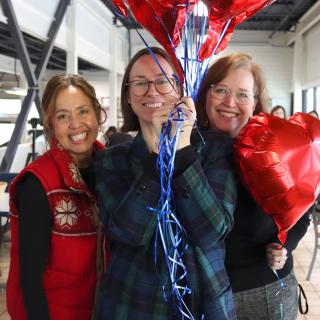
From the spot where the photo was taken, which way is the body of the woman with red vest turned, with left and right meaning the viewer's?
facing the viewer and to the right of the viewer

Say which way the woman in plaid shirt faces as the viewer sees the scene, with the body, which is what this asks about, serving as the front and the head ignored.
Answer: toward the camera

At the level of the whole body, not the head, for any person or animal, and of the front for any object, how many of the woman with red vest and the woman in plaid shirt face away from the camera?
0

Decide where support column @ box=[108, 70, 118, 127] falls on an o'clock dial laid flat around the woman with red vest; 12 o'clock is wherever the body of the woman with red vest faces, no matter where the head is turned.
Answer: The support column is roughly at 8 o'clock from the woman with red vest.

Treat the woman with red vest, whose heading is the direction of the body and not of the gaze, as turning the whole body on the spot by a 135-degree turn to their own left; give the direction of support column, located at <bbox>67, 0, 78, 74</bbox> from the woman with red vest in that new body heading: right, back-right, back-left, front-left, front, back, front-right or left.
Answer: front

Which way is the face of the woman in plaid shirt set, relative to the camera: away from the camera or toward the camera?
toward the camera
